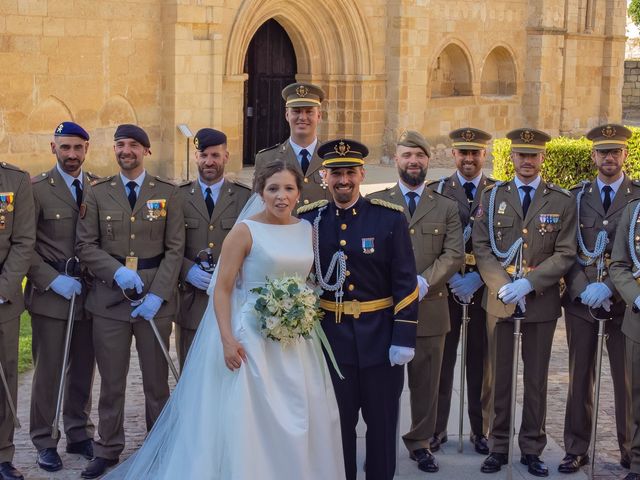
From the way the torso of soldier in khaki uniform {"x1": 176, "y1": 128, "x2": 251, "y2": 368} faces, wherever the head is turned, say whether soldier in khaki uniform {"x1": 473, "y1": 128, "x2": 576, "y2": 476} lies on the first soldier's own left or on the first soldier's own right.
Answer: on the first soldier's own left

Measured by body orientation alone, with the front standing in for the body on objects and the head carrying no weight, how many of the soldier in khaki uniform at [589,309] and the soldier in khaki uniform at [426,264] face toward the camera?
2

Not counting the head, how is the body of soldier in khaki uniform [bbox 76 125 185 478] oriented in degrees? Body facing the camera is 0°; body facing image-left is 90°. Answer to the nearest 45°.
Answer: approximately 0°

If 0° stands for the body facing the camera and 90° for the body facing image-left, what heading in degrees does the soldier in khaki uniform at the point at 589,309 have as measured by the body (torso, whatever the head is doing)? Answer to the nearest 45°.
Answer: approximately 0°

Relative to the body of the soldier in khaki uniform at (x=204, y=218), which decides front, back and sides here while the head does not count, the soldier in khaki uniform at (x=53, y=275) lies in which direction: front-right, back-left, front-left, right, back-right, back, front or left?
right

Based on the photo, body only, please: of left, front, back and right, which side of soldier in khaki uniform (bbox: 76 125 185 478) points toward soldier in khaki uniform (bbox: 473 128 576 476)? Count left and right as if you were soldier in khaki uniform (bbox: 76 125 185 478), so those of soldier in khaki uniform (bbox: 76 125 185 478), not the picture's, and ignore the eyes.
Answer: left
